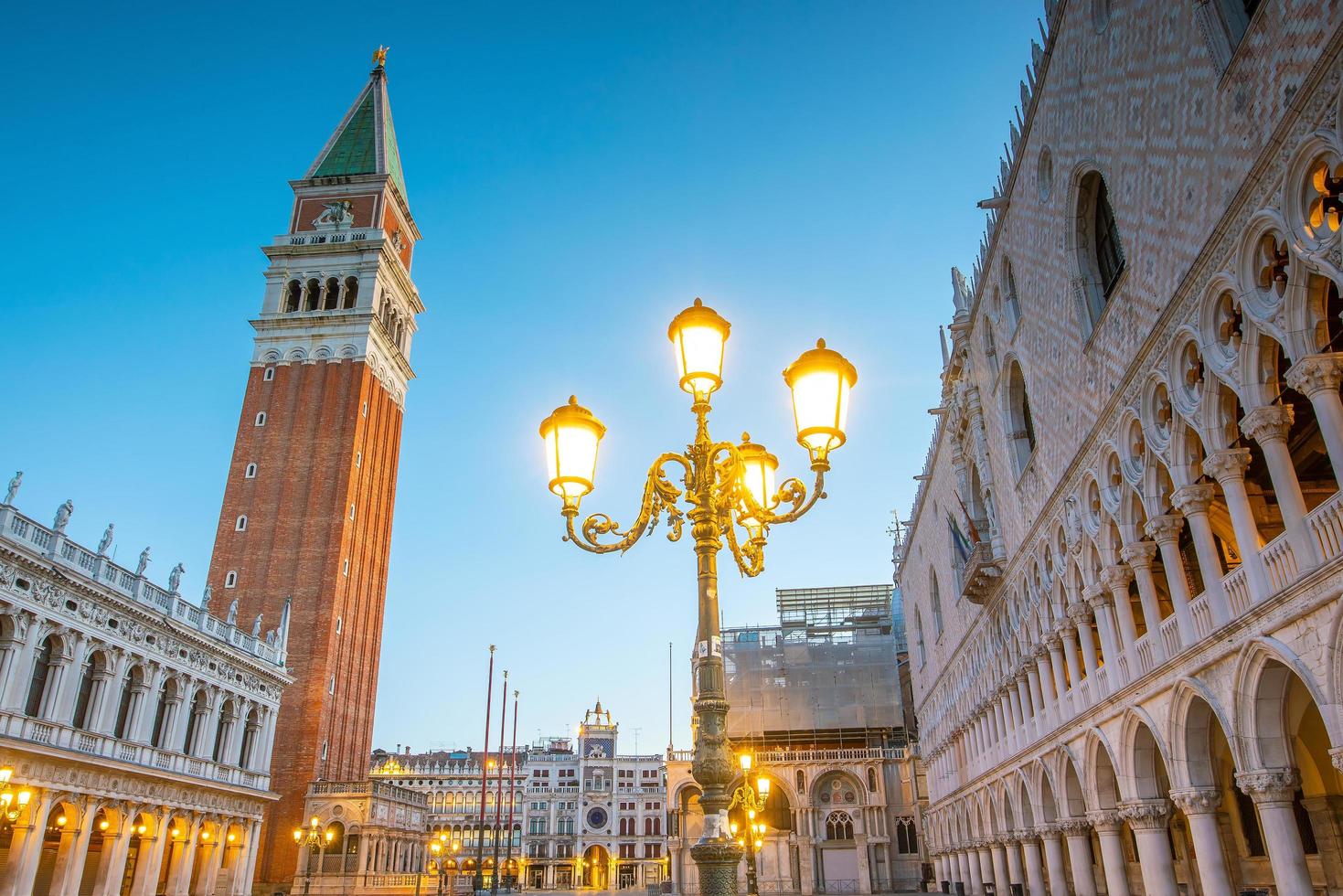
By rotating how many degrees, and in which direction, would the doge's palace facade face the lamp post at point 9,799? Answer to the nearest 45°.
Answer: approximately 45° to its right

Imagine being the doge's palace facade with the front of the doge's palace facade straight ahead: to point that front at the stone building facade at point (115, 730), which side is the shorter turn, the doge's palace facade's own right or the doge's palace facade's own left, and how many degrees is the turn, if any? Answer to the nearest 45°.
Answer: approximately 45° to the doge's palace facade's own right

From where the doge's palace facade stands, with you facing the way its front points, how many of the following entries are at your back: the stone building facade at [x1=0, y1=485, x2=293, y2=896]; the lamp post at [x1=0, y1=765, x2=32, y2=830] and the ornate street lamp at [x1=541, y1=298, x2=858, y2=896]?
0

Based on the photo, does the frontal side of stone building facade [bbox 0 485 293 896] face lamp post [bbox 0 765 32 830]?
no

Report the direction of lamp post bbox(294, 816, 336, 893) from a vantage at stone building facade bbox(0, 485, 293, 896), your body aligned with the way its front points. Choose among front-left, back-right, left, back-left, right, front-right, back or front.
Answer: left

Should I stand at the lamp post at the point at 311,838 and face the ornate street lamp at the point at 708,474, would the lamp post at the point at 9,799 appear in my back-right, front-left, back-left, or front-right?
front-right

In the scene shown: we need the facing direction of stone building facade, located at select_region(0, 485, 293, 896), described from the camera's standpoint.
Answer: facing the viewer and to the right of the viewer

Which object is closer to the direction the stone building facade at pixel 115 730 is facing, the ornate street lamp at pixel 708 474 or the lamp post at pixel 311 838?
the ornate street lamp

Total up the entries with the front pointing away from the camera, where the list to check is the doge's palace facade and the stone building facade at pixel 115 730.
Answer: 0

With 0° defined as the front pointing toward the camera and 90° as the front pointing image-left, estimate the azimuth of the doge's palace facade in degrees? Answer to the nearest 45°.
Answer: approximately 45°

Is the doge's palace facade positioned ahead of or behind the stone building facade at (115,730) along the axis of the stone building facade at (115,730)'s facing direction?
ahead

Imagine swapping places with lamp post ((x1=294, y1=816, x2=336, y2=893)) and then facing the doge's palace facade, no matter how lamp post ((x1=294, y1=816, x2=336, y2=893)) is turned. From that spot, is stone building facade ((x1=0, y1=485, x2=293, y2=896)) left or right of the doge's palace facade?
right

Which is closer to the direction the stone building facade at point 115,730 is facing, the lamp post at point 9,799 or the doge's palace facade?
the doge's palace facade
